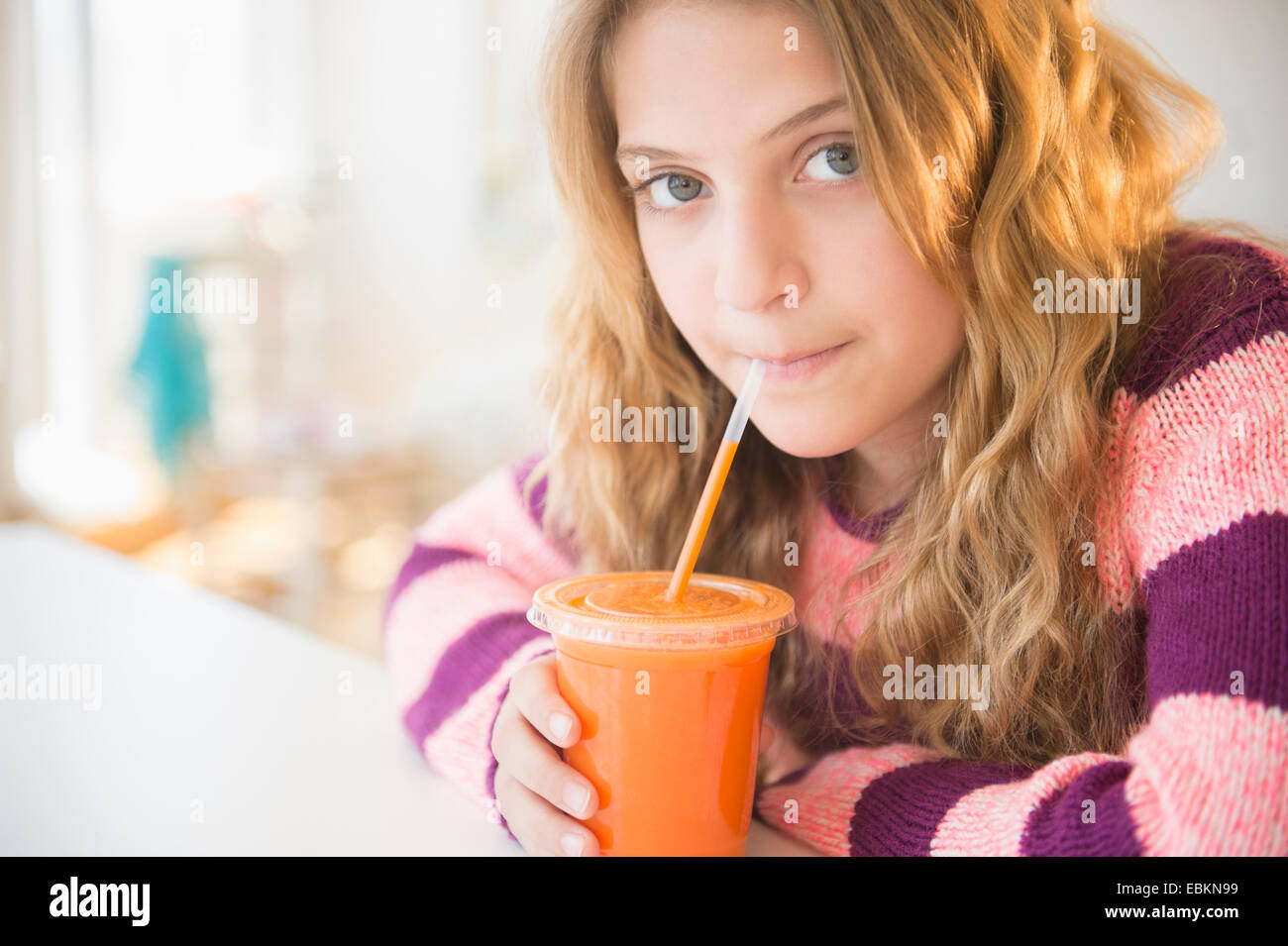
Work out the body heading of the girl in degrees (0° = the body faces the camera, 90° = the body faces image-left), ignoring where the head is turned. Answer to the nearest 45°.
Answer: approximately 45°

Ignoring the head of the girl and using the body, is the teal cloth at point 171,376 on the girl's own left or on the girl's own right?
on the girl's own right
